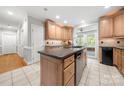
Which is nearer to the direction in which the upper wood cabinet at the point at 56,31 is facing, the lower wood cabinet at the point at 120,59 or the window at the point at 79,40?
the lower wood cabinet

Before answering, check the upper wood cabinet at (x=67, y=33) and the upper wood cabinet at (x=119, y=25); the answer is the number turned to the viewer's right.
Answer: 0

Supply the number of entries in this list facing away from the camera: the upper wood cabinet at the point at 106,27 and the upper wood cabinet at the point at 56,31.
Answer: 0

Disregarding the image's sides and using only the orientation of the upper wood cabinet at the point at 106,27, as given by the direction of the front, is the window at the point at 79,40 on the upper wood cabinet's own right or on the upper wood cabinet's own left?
on the upper wood cabinet's own right

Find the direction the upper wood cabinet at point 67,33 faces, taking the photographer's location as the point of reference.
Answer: facing the viewer

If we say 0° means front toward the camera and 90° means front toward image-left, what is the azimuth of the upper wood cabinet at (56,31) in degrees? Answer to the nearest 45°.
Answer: approximately 315°

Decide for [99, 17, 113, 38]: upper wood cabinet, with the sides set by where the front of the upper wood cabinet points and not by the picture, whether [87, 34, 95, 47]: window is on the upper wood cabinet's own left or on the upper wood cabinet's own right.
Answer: on the upper wood cabinet's own right

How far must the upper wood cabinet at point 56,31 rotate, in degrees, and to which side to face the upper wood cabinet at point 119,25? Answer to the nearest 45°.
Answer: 0° — it already faces it

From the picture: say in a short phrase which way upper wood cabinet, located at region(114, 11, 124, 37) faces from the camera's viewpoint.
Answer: facing the viewer and to the left of the viewer

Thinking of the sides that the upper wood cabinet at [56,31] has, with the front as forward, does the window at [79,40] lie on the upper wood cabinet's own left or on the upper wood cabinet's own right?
on the upper wood cabinet's own left
